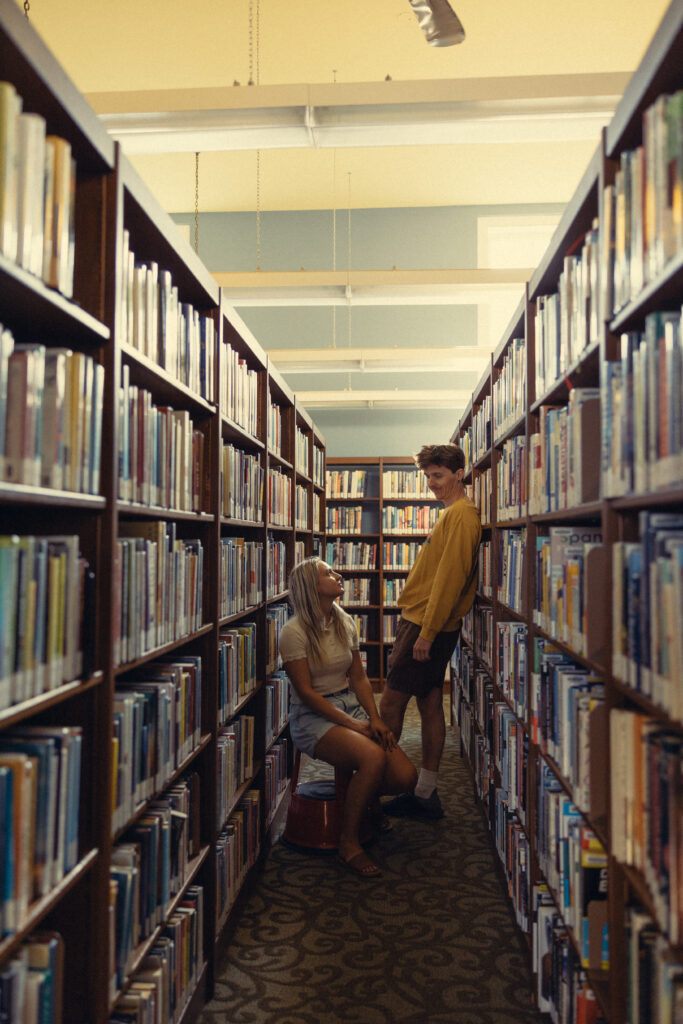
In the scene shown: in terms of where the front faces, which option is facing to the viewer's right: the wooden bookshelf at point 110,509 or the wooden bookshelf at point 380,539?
the wooden bookshelf at point 110,509

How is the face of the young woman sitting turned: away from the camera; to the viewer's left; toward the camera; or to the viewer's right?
to the viewer's right

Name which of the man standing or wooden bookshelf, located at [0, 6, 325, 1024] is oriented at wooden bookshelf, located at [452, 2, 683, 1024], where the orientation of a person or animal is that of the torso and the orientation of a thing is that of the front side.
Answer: wooden bookshelf, located at [0, 6, 325, 1024]

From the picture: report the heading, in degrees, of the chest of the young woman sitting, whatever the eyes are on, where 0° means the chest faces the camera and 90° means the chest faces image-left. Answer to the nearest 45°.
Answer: approximately 315°

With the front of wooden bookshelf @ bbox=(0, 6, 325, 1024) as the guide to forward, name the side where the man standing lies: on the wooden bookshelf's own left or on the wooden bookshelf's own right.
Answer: on the wooden bookshelf's own left

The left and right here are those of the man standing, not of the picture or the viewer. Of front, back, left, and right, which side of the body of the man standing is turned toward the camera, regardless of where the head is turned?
left

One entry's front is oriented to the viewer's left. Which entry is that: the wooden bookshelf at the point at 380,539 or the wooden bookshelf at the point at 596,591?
the wooden bookshelf at the point at 596,591

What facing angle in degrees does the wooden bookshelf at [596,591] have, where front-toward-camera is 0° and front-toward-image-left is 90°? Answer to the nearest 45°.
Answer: approximately 90°

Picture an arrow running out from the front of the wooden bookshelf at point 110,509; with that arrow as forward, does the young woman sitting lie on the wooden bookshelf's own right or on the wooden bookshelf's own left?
on the wooden bookshelf's own left

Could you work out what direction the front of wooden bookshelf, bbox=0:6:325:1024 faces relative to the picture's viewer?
facing to the right of the viewer

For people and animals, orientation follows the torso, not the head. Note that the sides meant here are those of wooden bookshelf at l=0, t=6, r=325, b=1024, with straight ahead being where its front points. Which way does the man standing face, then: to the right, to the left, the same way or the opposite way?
the opposite way

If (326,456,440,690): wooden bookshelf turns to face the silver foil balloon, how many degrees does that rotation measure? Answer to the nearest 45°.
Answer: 0° — it already faces it
